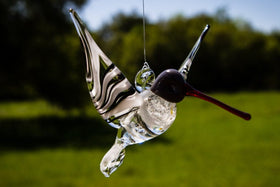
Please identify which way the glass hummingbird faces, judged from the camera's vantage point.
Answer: facing the viewer and to the right of the viewer
